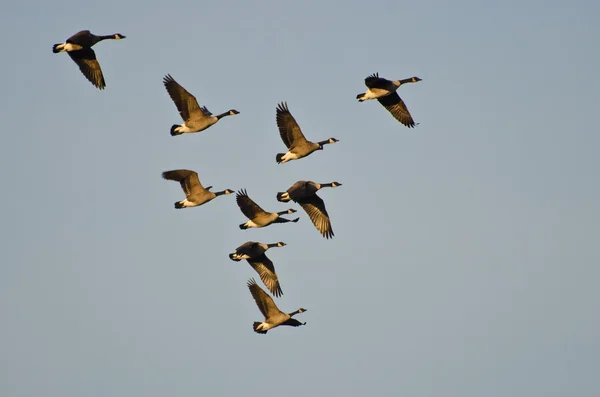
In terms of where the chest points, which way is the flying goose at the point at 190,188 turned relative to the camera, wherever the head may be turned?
to the viewer's right

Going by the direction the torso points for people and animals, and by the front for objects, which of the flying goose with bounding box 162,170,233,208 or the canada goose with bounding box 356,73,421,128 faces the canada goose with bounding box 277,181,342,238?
the flying goose

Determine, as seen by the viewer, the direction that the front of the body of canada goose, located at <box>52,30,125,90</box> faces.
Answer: to the viewer's right

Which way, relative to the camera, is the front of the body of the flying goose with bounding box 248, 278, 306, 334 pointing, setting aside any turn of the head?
to the viewer's right

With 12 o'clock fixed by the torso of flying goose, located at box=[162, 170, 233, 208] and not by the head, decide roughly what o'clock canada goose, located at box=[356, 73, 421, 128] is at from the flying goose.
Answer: The canada goose is roughly at 12 o'clock from the flying goose.

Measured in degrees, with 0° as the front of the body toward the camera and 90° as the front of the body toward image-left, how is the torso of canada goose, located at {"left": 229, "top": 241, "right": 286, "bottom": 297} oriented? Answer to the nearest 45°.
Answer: approximately 270°

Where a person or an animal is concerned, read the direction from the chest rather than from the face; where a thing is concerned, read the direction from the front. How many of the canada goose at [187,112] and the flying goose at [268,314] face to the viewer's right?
2

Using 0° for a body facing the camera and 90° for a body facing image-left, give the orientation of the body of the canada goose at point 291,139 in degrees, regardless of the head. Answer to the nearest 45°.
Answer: approximately 270°

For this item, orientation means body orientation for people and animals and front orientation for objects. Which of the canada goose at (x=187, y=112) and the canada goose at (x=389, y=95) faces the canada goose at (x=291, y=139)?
the canada goose at (x=187, y=112)

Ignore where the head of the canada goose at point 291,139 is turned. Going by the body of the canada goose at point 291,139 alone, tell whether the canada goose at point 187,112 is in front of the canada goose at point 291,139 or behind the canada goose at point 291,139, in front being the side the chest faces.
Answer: behind

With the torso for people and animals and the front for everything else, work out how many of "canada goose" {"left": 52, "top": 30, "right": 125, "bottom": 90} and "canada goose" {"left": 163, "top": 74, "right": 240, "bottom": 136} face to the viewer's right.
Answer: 2

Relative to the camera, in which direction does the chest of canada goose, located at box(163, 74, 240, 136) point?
to the viewer's right

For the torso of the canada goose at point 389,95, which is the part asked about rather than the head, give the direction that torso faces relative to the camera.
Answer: to the viewer's right

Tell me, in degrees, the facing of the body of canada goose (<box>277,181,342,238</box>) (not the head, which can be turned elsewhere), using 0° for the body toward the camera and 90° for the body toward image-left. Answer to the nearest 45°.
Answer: approximately 270°
